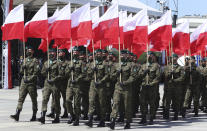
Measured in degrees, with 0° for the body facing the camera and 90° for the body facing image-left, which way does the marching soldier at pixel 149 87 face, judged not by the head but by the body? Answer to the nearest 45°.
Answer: approximately 45°

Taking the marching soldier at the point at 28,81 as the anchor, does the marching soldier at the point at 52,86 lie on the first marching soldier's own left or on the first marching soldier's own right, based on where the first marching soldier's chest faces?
on the first marching soldier's own left

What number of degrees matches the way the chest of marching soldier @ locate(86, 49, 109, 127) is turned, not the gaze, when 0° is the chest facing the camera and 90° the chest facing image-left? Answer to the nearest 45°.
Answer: approximately 45°

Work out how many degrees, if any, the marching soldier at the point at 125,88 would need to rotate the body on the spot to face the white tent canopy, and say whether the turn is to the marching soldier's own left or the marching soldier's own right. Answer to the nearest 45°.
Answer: approximately 135° to the marching soldier's own right

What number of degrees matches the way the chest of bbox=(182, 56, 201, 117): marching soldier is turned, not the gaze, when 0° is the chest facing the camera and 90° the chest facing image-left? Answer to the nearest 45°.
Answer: approximately 45°
